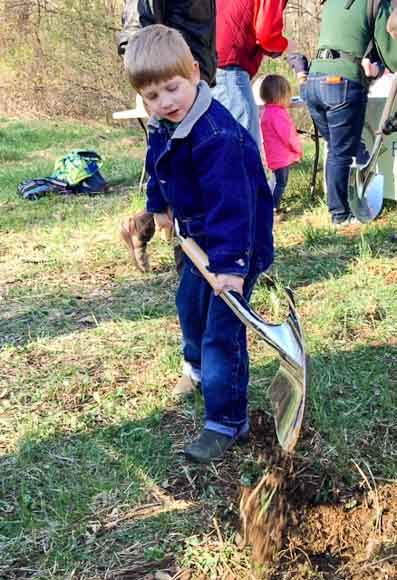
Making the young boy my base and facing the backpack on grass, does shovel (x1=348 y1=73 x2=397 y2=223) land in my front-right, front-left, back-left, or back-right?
front-right

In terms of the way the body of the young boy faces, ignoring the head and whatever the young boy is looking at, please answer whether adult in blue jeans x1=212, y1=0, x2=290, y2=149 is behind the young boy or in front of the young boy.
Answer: behind

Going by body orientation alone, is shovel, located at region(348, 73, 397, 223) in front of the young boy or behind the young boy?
behind

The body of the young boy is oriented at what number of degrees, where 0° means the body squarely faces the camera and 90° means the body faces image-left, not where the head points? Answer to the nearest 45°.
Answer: approximately 45°

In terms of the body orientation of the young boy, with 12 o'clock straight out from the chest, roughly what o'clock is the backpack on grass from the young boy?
The backpack on grass is roughly at 4 o'clock from the young boy.

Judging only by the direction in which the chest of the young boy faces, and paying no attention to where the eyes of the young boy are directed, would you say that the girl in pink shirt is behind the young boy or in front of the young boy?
behind
